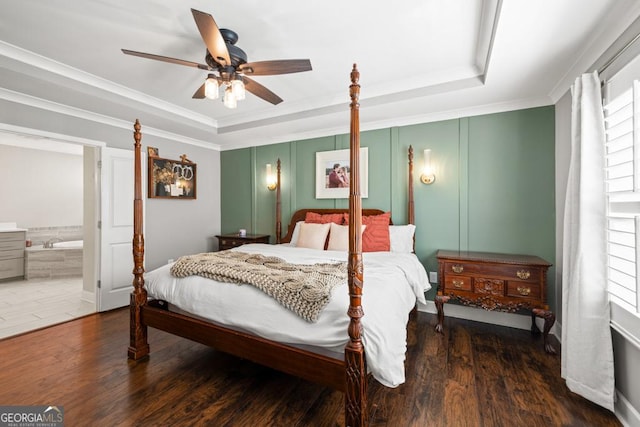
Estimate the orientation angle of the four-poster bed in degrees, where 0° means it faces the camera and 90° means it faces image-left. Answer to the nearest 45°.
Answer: approximately 45°

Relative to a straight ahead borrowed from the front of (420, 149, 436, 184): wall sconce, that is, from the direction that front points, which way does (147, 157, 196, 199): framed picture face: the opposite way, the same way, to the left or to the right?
to the left

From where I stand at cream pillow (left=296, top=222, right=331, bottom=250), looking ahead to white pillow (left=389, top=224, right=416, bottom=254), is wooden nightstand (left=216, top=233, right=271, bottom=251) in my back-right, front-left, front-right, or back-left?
back-left

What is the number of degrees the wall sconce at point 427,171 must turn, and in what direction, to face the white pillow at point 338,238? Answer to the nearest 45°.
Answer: approximately 45° to its right

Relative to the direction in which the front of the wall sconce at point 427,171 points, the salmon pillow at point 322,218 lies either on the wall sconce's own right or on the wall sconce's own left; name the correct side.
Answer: on the wall sconce's own right

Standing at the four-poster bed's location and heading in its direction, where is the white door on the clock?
The white door is roughly at 3 o'clock from the four-poster bed.

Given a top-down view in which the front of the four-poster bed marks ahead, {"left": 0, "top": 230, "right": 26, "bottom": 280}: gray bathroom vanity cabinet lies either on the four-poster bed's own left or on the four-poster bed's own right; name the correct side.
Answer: on the four-poster bed's own right

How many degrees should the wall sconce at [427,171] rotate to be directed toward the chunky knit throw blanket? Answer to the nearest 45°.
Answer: approximately 45° to its right

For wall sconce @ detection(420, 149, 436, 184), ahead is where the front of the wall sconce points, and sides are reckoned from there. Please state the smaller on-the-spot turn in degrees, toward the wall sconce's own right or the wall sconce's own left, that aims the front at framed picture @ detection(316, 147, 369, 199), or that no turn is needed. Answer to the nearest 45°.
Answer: approximately 90° to the wall sconce's own right

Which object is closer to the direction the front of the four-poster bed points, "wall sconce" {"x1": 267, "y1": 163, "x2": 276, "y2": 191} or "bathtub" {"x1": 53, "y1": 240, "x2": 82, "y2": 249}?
the bathtub

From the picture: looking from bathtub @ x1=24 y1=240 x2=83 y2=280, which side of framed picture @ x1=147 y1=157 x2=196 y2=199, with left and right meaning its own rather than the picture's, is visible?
back
